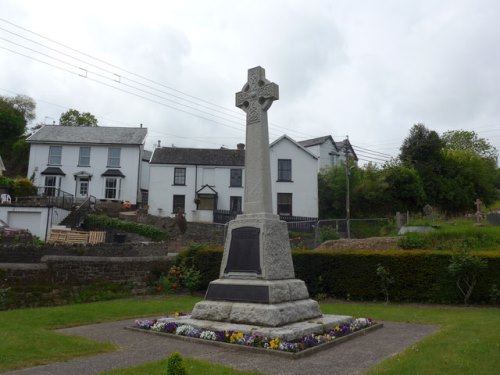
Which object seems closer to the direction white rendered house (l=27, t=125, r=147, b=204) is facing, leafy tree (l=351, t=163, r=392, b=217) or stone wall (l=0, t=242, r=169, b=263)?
the stone wall

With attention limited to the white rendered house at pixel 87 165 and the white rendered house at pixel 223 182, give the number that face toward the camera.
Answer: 2

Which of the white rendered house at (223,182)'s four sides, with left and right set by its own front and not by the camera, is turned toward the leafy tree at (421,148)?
left

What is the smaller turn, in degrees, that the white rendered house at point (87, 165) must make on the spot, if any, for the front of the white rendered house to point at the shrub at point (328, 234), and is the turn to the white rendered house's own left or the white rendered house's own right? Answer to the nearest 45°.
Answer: approximately 45° to the white rendered house's own left

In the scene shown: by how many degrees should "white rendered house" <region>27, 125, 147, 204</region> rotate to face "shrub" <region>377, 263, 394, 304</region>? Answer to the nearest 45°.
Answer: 0° — it already faces it

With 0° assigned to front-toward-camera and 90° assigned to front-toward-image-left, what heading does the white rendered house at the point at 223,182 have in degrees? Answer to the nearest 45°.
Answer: approximately 0°

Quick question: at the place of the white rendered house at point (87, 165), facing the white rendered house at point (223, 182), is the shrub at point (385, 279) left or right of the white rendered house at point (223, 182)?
right

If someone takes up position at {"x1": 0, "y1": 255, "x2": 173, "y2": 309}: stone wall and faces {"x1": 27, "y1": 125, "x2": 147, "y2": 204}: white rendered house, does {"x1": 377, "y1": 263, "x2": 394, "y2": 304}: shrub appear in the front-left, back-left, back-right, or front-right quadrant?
back-right

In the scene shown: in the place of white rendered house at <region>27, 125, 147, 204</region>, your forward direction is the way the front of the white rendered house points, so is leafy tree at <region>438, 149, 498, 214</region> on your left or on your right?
on your left

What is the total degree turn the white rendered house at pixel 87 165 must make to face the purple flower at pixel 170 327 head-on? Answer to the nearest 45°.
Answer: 0° — it already faces it

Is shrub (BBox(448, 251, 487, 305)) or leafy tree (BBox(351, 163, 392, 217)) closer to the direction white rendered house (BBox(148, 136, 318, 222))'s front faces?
the shrub

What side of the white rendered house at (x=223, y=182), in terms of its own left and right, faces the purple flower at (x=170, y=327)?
front

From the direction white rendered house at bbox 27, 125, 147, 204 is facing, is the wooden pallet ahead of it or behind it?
ahead

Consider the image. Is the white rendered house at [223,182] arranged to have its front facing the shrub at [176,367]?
yes

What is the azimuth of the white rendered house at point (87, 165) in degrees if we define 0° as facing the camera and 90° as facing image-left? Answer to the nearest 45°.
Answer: approximately 0°
